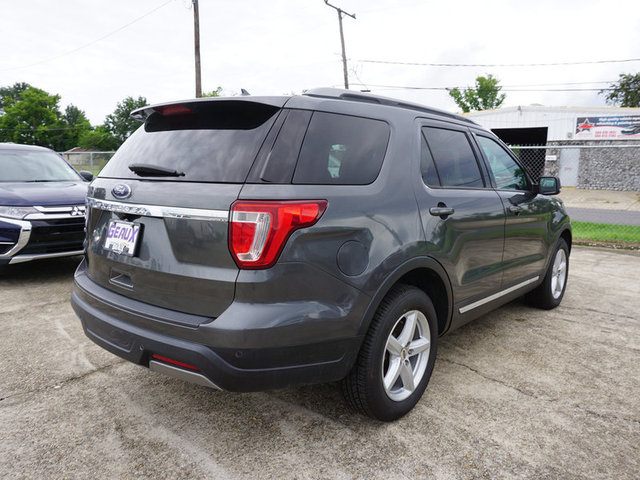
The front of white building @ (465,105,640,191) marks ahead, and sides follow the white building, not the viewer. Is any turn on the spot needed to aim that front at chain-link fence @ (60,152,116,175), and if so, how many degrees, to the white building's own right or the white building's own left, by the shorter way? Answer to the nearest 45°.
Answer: approximately 45° to the white building's own right

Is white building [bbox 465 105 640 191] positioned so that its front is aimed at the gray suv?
yes

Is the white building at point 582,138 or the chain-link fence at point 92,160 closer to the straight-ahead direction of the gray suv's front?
the white building

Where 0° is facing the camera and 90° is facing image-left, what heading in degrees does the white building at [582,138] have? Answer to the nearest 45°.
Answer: approximately 0°

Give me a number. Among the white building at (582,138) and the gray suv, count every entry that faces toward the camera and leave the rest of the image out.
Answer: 1

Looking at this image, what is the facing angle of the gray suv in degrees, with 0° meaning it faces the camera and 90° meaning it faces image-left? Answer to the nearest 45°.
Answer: approximately 225°

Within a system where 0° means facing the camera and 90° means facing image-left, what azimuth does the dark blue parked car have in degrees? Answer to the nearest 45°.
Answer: approximately 315°

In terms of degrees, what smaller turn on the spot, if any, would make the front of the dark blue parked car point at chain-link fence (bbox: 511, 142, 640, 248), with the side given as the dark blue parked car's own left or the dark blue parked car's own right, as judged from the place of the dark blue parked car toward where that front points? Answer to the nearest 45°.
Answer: approximately 45° to the dark blue parked car's own left

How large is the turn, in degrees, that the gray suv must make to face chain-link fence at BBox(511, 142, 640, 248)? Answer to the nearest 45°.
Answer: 0° — it already faces it

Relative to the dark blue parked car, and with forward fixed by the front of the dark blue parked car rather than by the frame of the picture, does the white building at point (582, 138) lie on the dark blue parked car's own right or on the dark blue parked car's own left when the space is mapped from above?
on the dark blue parked car's own left

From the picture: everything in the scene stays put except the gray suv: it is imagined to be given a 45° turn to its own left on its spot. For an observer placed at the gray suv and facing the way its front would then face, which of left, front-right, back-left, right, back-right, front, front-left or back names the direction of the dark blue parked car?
front-left
